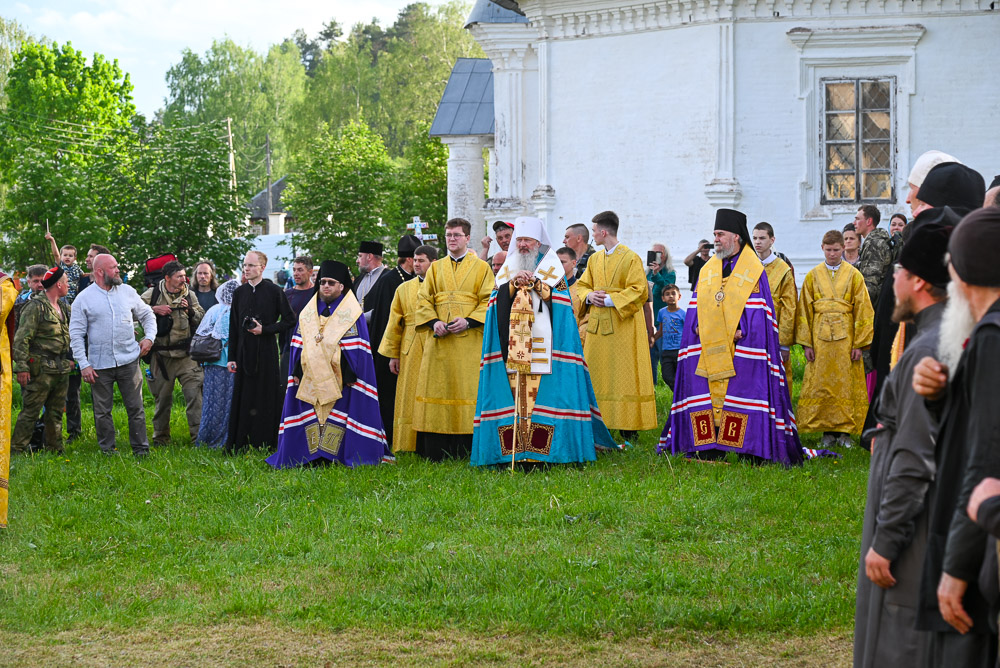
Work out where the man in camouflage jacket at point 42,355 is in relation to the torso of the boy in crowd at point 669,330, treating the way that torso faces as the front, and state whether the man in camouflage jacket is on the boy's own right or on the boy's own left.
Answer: on the boy's own right

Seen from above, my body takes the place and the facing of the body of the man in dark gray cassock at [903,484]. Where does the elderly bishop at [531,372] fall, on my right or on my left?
on my right

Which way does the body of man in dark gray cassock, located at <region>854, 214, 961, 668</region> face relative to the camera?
to the viewer's left

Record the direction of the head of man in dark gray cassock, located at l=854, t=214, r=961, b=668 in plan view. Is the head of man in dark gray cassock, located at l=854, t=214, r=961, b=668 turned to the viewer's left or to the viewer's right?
to the viewer's left

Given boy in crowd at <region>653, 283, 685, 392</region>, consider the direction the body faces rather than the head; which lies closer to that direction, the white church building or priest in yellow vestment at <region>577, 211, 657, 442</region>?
the priest in yellow vestment

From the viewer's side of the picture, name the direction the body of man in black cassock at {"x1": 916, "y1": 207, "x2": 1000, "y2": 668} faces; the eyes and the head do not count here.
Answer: to the viewer's left

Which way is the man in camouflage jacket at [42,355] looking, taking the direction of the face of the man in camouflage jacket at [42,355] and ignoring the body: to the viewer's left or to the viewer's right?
to the viewer's right

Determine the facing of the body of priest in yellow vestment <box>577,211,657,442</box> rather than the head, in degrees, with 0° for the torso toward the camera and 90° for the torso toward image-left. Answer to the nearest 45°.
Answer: approximately 45°
